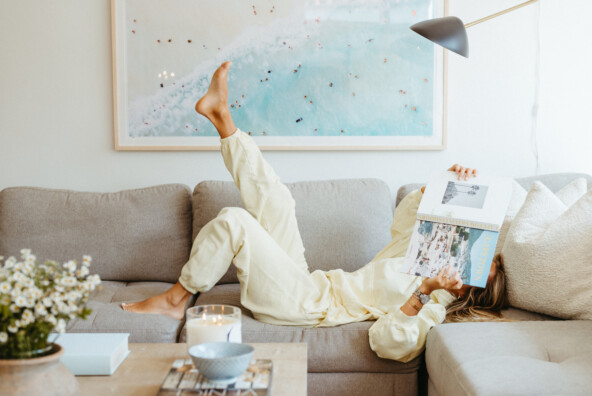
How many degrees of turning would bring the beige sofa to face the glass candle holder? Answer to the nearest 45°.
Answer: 0° — it already faces it

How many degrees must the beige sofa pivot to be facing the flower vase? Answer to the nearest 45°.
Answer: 0° — it already faces it

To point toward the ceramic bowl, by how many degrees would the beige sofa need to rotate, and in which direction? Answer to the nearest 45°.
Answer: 0° — it already faces it

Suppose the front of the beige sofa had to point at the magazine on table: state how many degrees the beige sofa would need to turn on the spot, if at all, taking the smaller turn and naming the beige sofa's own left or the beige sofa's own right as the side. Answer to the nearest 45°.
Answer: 0° — it already faces it

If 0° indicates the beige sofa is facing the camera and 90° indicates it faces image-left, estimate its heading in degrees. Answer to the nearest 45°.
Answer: approximately 0°
